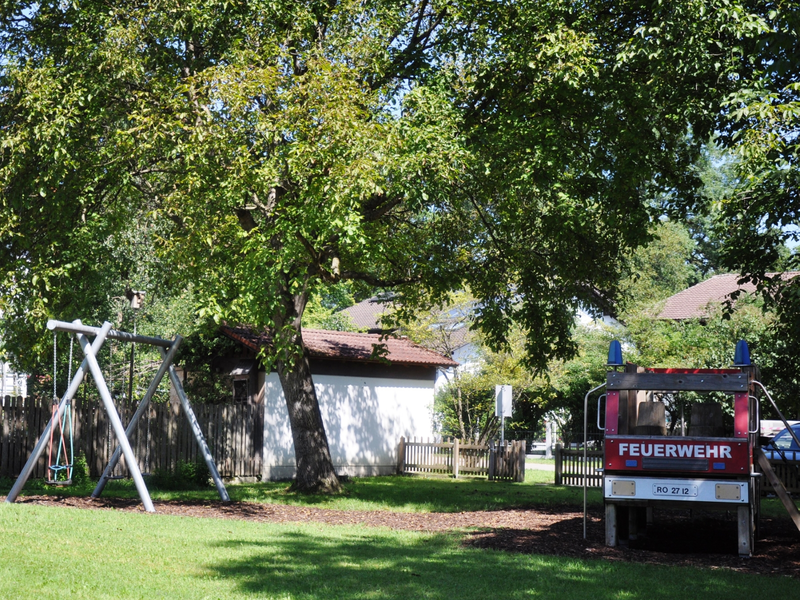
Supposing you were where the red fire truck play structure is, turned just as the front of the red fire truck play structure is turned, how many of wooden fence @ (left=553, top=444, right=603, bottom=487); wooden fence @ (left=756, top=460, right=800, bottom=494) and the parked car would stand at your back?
3

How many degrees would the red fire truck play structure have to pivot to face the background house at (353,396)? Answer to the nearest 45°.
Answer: approximately 135° to its right

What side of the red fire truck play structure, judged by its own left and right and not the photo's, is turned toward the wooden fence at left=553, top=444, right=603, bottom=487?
back

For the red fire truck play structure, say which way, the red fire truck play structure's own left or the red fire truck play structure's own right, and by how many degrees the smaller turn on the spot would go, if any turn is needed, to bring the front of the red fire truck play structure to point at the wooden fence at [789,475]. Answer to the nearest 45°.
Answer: approximately 180°

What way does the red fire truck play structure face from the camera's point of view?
toward the camera

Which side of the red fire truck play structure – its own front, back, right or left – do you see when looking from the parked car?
back
